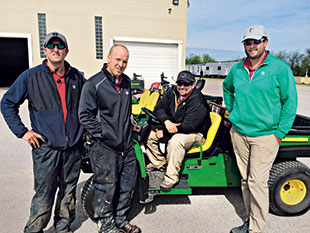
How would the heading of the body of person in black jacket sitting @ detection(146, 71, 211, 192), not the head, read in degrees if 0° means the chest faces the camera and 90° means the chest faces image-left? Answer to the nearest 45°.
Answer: approximately 45°

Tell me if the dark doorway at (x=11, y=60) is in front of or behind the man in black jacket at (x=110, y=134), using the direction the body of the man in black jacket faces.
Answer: behind

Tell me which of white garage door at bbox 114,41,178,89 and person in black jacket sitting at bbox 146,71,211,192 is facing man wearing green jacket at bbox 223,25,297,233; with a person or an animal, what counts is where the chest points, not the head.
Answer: the white garage door

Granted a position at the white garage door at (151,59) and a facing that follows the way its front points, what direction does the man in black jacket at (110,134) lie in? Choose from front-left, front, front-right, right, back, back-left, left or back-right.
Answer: front

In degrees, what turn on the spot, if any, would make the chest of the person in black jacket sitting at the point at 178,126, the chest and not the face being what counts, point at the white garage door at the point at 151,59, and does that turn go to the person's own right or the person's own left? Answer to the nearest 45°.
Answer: approximately 135° to the person's own right

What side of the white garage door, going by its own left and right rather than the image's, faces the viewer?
front

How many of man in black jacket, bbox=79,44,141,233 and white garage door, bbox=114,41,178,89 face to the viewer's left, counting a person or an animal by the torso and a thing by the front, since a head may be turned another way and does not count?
0

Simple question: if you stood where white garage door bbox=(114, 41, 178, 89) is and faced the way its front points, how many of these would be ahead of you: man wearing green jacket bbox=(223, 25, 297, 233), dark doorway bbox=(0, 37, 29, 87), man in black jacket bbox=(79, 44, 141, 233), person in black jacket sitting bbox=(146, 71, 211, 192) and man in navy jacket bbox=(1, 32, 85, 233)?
4

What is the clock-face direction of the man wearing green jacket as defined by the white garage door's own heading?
The man wearing green jacket is roughly at 12 o'clock from the white garage door.

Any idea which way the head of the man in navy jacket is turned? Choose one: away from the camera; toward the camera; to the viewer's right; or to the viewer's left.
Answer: toward the camera

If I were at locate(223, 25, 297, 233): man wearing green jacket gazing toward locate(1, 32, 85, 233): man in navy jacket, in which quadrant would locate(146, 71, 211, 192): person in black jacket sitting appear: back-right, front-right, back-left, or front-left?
front-right

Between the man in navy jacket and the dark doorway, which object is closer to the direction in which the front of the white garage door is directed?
the man in navy jacket

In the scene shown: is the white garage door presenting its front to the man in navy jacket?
yes
